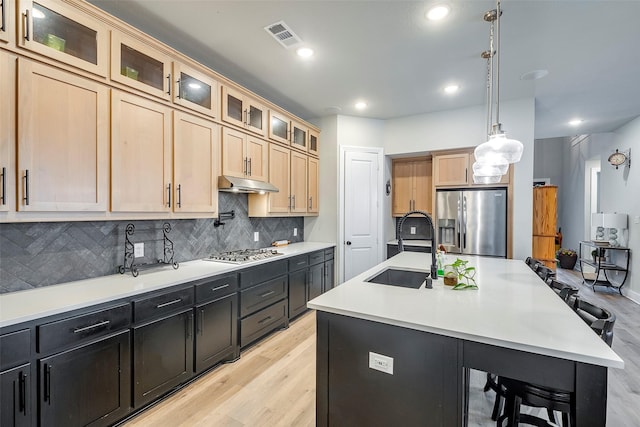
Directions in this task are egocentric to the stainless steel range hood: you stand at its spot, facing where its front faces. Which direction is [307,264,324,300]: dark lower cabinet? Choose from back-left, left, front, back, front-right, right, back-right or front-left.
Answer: left

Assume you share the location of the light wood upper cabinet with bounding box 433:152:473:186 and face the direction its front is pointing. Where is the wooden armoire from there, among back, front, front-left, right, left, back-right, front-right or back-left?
back-left

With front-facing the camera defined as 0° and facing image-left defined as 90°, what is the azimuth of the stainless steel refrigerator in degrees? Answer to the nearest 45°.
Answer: approximately 0°

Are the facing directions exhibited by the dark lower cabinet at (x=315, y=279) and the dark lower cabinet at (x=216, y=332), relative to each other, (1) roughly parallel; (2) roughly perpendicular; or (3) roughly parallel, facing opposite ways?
roughly parallel

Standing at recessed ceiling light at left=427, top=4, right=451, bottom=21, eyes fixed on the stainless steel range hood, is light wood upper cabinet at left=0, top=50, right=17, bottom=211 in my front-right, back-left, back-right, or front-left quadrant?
front-left

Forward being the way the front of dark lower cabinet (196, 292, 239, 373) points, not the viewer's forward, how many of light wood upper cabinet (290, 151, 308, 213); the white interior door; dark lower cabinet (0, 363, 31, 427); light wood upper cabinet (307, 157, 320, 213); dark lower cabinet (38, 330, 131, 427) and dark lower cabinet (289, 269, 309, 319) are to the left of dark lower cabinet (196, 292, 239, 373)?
4

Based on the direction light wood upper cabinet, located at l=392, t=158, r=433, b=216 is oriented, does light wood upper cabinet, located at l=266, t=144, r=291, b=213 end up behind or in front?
in front

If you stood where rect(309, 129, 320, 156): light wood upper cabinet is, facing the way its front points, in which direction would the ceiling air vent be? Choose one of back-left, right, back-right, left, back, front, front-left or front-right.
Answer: front-right

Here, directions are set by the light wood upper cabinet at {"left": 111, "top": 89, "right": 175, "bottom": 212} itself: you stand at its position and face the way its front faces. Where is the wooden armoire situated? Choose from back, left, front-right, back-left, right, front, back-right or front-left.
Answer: front-left

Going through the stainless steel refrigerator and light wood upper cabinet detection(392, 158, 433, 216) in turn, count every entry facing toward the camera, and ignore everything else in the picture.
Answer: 2

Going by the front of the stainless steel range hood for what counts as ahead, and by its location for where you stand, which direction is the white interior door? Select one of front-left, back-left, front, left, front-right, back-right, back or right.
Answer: left

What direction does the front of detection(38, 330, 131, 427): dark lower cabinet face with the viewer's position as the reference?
facing the viewer and to the right of the viewer

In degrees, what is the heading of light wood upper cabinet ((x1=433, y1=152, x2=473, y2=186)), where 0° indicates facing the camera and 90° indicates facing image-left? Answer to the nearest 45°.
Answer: approximately 0°

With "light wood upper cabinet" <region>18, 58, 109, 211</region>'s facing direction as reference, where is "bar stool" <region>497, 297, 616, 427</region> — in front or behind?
in front

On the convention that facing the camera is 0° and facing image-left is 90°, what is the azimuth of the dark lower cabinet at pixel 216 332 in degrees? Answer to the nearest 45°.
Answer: approximately 315°

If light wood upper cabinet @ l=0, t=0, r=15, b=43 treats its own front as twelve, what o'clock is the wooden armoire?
The wooden armoire is roughly at 11 o'clock from the light wood upper cabinet.
